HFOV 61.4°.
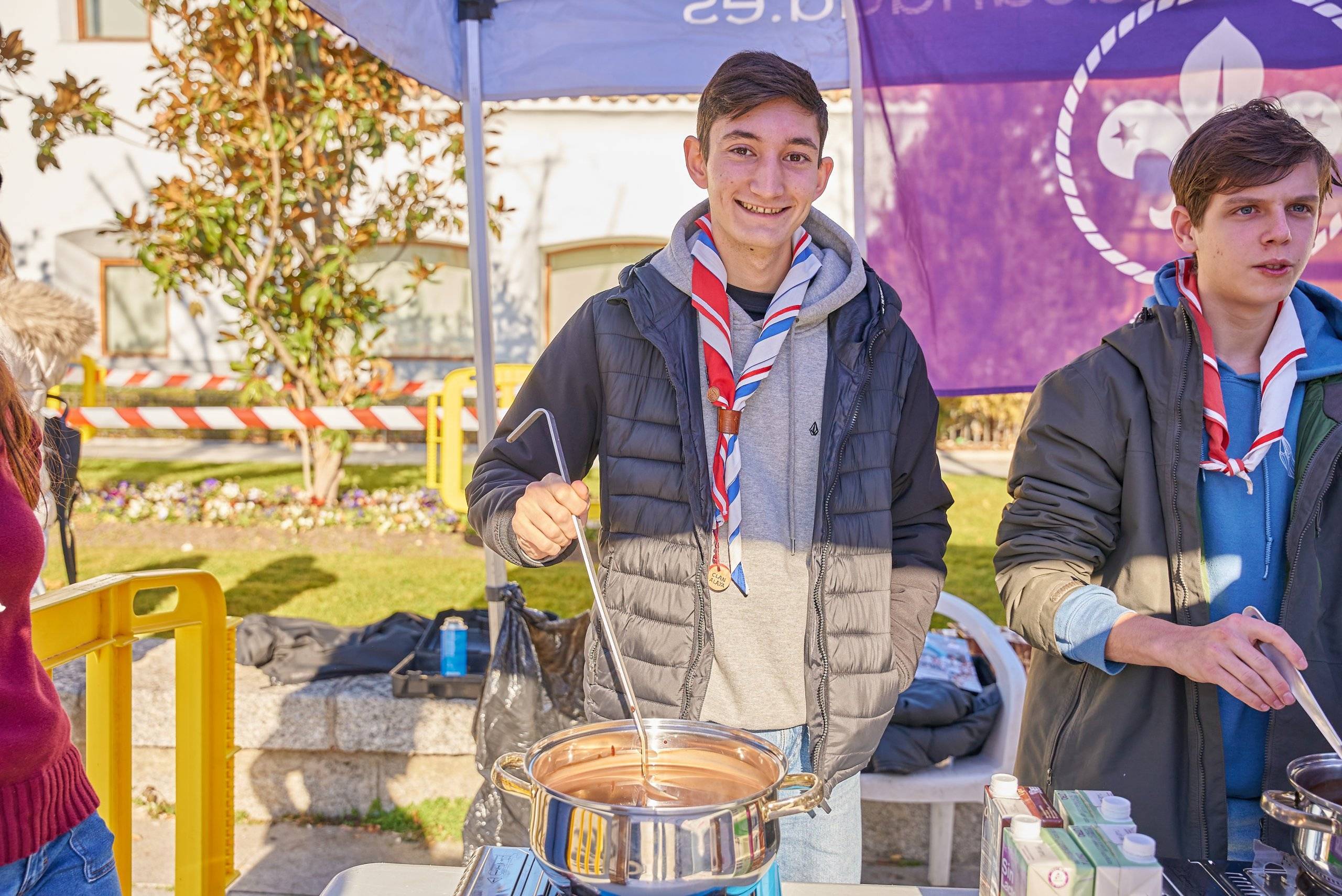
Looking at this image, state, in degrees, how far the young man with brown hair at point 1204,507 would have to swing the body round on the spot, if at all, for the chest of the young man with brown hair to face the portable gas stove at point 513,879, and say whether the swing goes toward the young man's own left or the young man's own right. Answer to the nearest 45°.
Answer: approximately 90° to the young man's own right

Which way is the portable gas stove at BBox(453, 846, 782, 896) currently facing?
away from the camera

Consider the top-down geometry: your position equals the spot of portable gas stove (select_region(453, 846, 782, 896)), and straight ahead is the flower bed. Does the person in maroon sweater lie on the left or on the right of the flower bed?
left

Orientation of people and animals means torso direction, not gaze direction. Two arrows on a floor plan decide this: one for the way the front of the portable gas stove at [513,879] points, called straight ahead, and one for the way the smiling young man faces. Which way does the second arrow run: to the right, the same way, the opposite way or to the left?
the opposite way

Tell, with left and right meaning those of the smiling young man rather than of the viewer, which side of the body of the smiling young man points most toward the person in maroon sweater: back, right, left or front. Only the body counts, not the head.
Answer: right

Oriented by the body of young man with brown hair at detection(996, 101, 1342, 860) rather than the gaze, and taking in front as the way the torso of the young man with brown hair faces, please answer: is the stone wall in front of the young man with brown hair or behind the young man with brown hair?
behind

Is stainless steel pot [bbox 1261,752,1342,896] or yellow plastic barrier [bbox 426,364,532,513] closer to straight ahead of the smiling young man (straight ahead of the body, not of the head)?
the stainless steel pot
